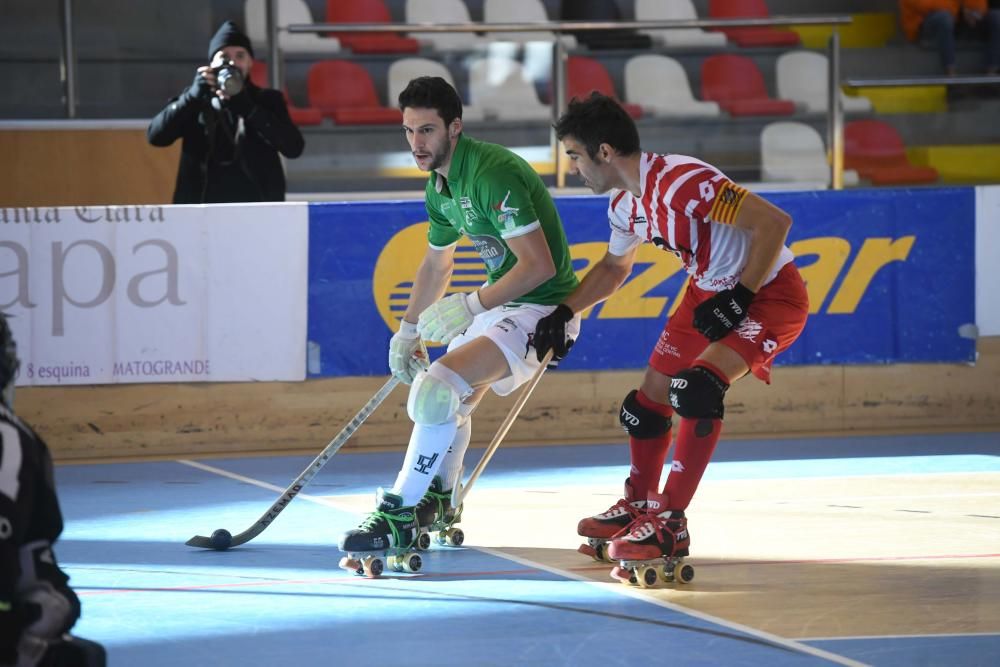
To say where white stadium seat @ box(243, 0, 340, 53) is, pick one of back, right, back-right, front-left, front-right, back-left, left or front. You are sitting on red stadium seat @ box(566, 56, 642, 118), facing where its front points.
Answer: back-right

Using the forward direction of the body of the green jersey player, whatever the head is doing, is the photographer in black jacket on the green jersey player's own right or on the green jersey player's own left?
on the green jersey player's own right

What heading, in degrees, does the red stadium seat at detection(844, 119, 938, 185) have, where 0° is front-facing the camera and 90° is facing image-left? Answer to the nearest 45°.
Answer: approximately 315°

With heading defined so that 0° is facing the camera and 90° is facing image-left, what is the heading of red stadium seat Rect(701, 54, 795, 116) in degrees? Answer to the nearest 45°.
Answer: approximately 315°

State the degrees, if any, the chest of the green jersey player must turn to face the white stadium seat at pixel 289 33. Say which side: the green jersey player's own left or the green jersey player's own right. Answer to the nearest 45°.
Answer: approximately 135° to the green jersey player's own right

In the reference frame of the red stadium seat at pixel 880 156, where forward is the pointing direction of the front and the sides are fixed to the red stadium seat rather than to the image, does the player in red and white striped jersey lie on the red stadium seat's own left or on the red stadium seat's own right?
on the red stadium seat's own right

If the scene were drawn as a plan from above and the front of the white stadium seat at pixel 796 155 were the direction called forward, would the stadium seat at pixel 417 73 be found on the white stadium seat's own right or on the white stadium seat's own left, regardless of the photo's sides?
on the white stadium seat's own right
